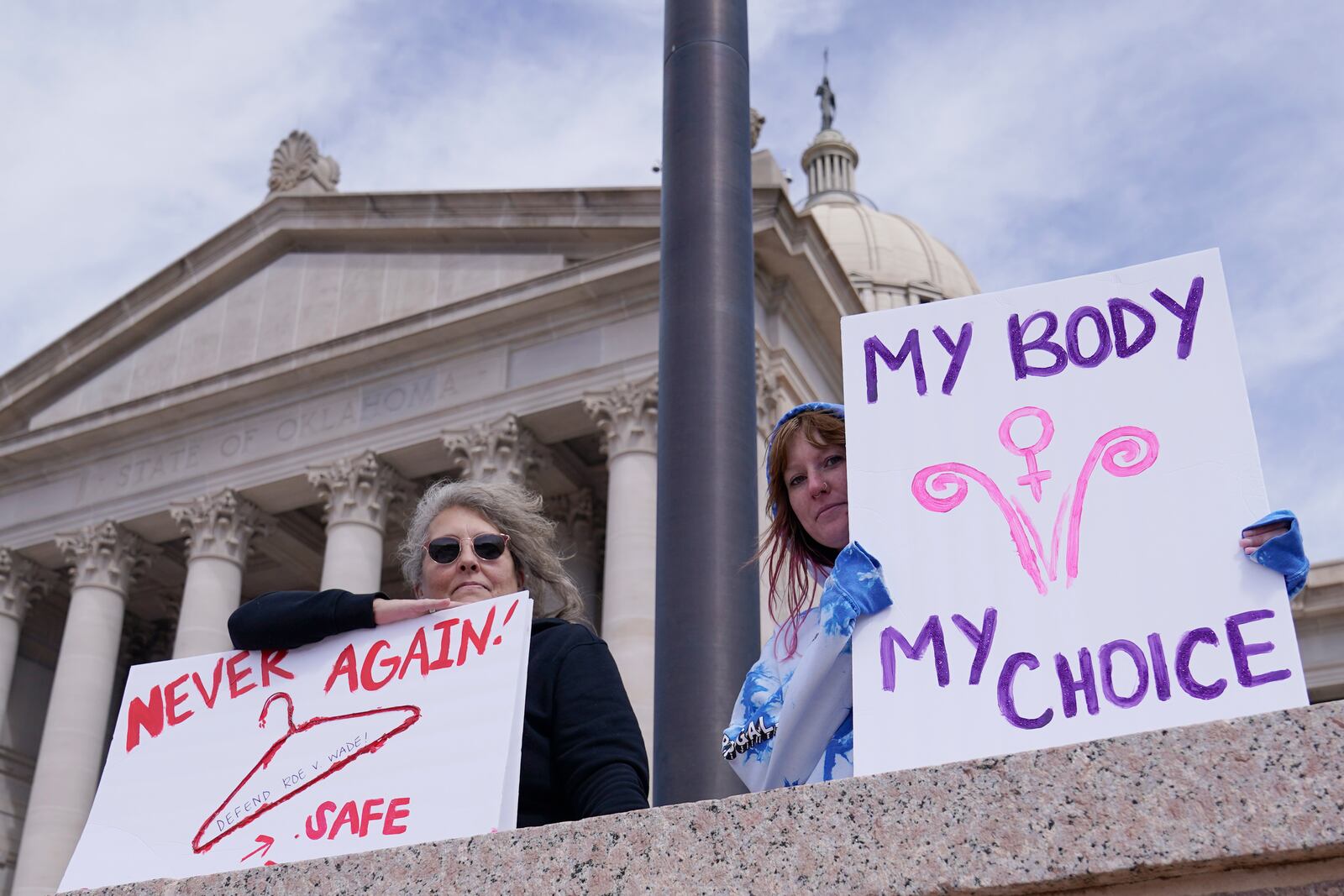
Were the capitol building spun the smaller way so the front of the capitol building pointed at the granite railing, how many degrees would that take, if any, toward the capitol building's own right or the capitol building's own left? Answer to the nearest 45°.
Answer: approximately 45° to the capitol building's own left

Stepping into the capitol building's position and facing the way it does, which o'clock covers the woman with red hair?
The woman with red hair is roughly at 10 o'clock from the capitol building.

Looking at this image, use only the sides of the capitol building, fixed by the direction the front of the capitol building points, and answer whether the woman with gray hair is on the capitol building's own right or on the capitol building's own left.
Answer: on the capitol building's own left

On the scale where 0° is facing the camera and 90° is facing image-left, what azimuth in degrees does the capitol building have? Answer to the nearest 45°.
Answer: approximately 45°

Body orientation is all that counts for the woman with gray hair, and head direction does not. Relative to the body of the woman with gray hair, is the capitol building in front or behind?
behind

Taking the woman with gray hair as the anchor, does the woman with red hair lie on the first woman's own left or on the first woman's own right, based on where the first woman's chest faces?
on the first woman's own left

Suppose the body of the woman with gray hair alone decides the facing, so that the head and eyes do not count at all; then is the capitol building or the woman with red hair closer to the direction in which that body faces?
the woman with red hair

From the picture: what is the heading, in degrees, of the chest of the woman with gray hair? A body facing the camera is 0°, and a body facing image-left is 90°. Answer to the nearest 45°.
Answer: approximately 0°
